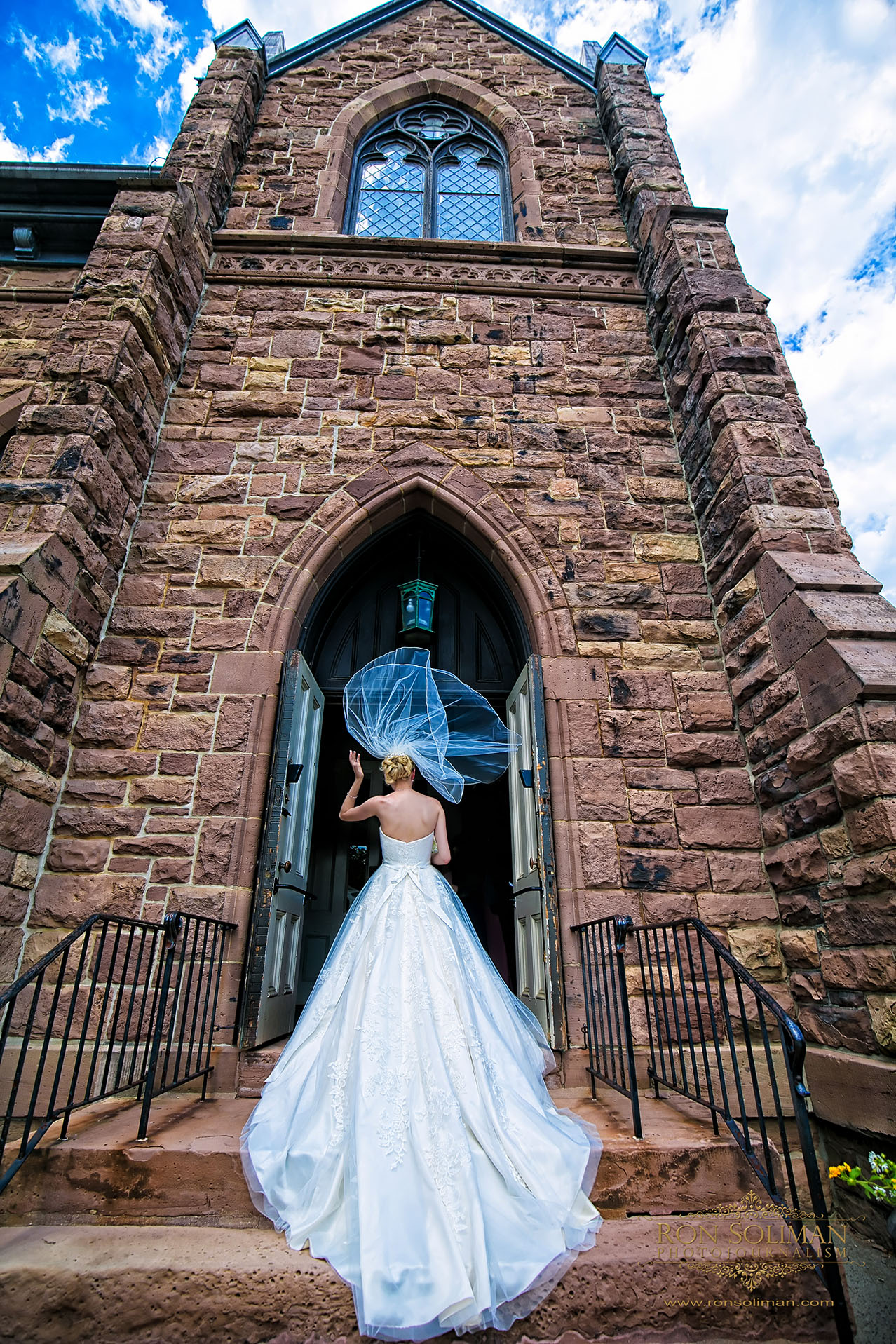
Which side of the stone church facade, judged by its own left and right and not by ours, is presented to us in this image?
front

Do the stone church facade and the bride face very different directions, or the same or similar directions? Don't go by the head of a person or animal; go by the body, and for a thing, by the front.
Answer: very different directions

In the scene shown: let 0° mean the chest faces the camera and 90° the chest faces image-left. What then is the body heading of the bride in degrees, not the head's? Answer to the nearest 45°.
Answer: approximately 180°

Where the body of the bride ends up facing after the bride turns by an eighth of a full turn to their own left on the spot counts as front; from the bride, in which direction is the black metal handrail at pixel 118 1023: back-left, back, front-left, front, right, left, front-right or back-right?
front

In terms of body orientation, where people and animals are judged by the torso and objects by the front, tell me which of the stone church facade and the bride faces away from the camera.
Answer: the bride

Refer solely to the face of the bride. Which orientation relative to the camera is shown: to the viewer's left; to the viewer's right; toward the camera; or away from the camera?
away from the camera

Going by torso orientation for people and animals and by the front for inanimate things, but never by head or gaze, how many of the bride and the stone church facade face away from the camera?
1
